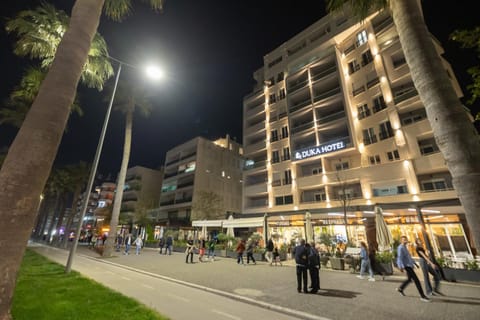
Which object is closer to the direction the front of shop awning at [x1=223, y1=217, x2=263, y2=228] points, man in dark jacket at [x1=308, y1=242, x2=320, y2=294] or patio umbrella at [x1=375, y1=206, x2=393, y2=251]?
the man in dark jacket

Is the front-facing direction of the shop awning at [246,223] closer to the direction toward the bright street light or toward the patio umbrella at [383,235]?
the bright street light

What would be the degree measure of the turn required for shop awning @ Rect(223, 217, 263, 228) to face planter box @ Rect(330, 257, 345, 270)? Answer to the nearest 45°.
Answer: approximately 90° to its left

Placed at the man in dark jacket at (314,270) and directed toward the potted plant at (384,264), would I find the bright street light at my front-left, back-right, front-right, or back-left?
back-left

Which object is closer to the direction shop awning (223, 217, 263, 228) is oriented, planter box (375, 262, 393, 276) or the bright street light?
the bright street light

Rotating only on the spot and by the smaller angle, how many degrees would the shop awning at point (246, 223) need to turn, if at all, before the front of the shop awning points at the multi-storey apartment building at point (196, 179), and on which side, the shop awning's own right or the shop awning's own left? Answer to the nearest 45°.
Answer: approximately 90° to the shop awning's own right

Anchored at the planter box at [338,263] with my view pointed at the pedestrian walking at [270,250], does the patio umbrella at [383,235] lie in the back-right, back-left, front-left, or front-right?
back-right

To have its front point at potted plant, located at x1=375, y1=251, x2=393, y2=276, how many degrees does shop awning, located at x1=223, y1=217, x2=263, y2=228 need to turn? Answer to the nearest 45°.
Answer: approximately 90° to its left

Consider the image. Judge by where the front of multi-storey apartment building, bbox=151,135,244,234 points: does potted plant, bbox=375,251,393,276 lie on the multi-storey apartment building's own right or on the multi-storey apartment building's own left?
on the multi-storey apartment building's own left

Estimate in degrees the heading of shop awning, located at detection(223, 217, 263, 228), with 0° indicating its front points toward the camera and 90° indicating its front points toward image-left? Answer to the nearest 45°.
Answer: approximately 45°

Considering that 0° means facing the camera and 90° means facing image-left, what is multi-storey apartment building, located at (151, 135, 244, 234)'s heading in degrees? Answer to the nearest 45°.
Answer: approximately 45°

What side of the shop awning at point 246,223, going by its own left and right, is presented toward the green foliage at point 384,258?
left

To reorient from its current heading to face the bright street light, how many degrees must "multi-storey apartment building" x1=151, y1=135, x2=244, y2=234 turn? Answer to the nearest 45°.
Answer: approximately 45° to its left

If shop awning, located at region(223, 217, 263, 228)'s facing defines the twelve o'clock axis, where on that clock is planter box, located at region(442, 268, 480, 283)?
The planter box is roughly at 9 o'clock from the shop awning.
